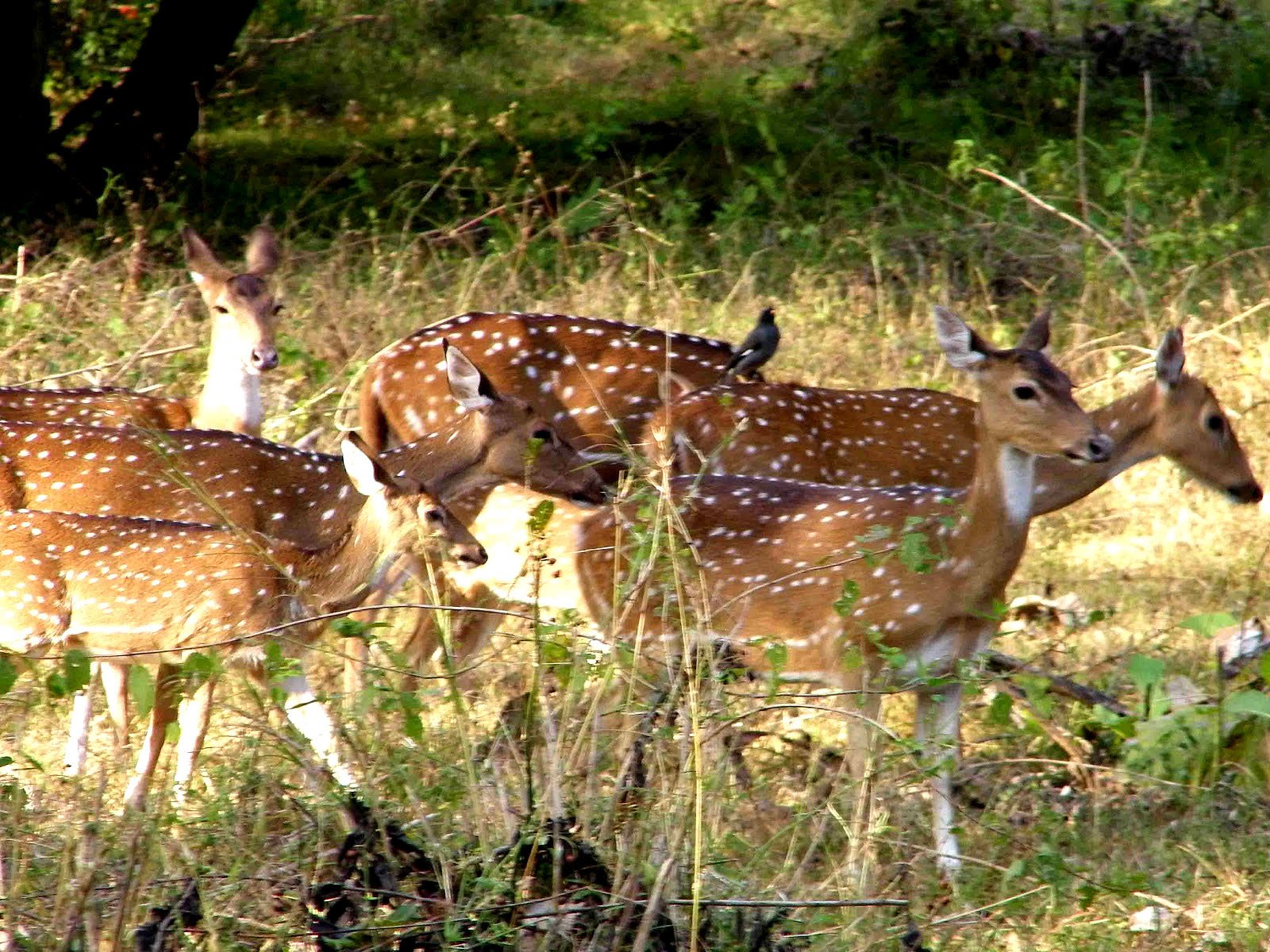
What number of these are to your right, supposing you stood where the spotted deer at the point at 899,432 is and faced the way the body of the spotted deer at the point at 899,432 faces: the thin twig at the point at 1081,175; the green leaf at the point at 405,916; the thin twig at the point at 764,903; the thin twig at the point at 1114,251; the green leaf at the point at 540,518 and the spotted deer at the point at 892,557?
4

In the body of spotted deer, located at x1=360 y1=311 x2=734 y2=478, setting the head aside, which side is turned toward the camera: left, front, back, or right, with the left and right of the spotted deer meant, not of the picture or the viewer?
right

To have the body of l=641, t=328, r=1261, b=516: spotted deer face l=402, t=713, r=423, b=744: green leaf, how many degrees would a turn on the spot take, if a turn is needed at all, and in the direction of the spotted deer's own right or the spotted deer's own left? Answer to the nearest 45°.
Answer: approximately 90° to the spotted deer's own right

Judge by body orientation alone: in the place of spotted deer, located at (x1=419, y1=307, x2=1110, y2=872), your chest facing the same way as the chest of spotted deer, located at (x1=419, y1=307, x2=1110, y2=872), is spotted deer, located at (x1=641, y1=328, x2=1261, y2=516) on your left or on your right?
on your left

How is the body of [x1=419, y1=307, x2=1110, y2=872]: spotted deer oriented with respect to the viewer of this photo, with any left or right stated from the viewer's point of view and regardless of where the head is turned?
facing to the right of the viewer

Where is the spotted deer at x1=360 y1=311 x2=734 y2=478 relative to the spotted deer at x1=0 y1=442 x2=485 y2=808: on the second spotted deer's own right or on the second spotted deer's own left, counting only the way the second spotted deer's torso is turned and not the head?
on the second spotted deer's own left

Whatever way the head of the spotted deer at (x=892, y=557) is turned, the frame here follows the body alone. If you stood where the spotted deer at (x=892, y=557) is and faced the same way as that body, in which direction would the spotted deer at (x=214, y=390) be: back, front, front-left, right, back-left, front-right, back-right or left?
back-left

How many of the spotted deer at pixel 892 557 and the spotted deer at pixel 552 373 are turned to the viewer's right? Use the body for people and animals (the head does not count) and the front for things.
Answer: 2

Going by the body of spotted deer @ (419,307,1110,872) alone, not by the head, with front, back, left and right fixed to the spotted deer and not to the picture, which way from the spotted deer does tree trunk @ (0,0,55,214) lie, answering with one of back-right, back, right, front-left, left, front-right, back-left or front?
back-left

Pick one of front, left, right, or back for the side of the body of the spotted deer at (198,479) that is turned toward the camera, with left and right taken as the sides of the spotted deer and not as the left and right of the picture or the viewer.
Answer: right

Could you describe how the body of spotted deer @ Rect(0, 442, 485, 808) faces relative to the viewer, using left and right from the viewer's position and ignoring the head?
facing to the right of the viewer

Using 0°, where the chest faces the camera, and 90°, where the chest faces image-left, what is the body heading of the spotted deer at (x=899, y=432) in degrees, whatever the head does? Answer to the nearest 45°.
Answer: approximately 270°
